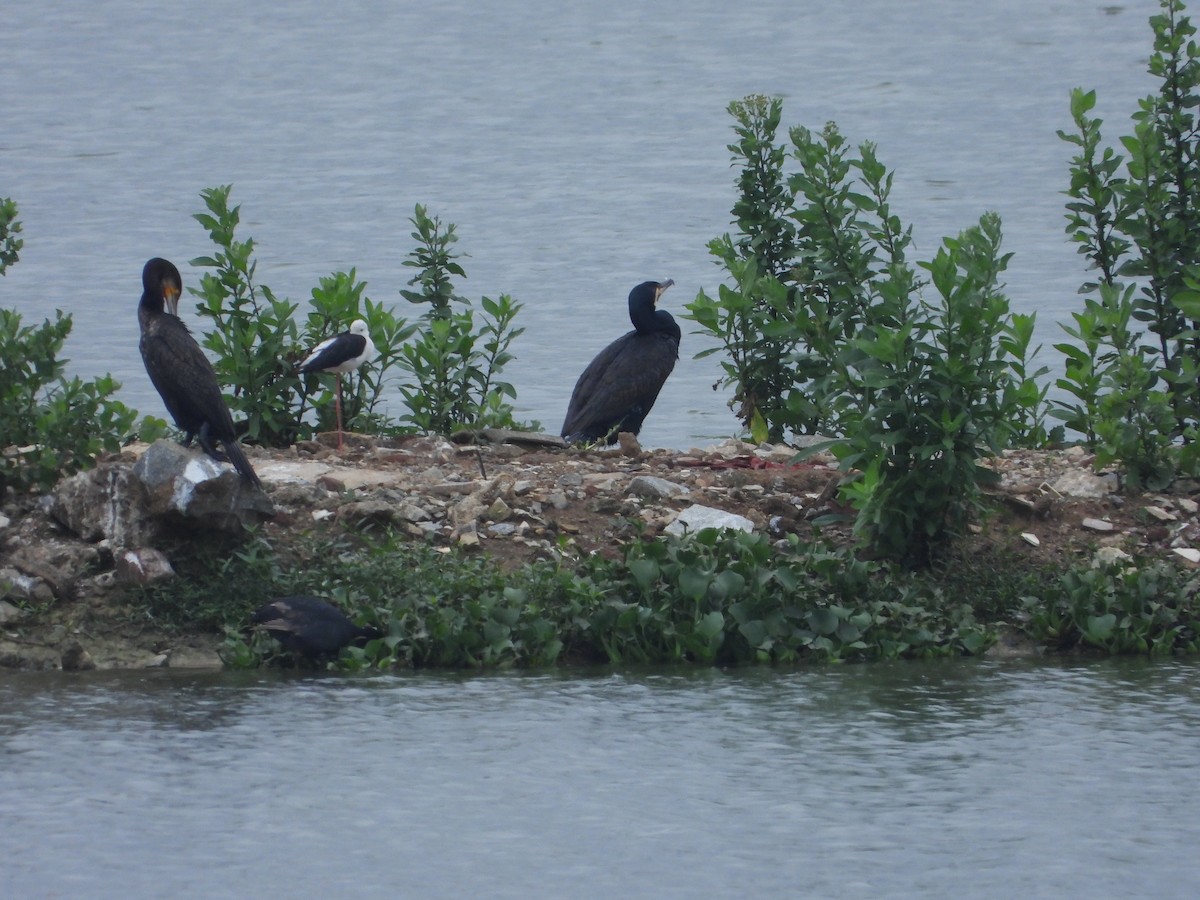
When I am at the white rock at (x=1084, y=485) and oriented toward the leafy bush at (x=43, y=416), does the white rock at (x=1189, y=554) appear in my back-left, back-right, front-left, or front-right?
back-left

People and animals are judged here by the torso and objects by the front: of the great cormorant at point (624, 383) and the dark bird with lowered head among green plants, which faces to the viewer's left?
the dark bird with lowered head among green plants

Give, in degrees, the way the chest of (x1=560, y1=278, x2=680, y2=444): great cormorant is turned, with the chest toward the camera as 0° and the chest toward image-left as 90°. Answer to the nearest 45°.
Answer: approximately 270°

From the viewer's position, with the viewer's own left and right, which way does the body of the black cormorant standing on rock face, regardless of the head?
facing to the left of the viewer

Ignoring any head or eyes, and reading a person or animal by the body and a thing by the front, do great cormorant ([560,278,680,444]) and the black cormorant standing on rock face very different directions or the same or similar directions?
very different directions

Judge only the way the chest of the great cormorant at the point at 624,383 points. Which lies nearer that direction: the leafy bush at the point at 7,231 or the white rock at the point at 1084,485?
the white rock

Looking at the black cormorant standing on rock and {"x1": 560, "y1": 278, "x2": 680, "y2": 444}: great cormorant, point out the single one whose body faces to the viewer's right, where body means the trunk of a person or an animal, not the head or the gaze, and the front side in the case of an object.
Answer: the great cormorant

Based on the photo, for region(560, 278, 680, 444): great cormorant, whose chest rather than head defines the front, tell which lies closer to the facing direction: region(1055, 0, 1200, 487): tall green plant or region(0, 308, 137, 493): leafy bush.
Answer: the tall green plant

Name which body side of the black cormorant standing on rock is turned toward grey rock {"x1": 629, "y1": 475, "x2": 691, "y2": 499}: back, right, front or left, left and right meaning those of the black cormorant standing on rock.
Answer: back
